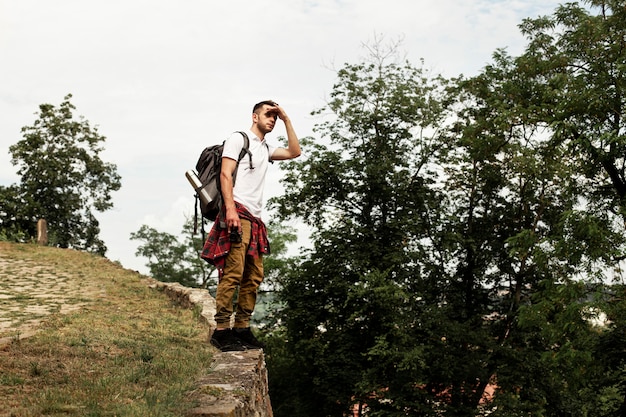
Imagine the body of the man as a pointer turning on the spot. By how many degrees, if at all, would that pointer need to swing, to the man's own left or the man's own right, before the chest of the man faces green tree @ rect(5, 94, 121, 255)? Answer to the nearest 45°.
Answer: approximately 135° to the man's own left

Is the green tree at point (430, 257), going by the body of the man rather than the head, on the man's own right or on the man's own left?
on the man's own left

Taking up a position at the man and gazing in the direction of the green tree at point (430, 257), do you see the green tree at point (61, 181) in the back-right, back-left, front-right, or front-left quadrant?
front-left

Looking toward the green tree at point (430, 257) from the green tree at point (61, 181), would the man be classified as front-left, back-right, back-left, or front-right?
front-right

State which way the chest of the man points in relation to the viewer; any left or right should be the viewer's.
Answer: facing the viewer and to the right of the viewer
